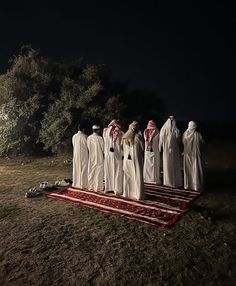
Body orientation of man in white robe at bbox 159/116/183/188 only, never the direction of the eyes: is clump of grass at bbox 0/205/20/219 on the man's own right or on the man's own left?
on the man's own left

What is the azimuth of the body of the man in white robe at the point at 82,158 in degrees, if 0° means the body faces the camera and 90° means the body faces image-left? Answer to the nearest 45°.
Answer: approximately 180°

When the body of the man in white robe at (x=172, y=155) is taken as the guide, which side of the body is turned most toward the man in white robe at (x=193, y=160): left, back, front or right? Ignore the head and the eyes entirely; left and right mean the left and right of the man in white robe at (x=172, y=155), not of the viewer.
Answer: right

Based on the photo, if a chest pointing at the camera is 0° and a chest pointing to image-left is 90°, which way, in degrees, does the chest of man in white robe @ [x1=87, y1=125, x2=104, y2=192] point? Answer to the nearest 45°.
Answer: approximately 180°

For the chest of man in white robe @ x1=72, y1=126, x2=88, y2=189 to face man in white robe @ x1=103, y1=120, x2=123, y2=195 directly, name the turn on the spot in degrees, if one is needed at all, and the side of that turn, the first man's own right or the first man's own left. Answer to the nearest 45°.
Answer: approximately 135° to the first man's own right

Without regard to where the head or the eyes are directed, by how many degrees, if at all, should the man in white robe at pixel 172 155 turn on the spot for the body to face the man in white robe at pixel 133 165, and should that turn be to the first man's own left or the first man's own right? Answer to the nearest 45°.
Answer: approximately 135° to the first man's own left

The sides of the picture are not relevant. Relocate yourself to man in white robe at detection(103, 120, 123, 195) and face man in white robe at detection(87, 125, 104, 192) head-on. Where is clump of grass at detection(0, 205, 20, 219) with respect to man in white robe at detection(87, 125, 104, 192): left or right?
left

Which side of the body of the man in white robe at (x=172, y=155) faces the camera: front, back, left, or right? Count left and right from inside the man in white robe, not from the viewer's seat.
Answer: back
